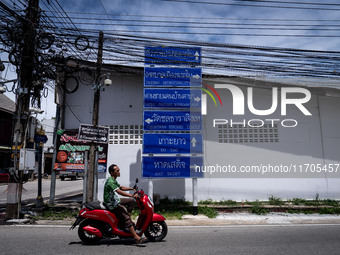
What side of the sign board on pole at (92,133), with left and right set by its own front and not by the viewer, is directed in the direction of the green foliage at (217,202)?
left

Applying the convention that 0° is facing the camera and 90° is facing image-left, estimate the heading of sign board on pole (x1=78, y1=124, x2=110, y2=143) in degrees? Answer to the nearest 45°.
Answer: approximately 0°

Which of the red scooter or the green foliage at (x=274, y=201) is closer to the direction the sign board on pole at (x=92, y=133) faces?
the red scooter

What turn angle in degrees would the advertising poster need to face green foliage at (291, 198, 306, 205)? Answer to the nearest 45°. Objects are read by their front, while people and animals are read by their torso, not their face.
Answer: approximately 45° to its left

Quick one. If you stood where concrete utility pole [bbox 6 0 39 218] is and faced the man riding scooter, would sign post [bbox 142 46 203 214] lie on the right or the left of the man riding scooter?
left

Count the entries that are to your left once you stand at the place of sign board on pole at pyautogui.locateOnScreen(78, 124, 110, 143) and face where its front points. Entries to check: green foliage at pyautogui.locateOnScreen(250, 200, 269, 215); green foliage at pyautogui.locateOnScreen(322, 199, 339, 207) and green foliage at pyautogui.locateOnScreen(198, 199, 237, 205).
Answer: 3

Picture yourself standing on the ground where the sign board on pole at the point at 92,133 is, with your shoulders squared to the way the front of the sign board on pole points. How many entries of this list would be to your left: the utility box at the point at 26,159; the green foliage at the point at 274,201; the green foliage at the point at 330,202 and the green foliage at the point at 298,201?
3

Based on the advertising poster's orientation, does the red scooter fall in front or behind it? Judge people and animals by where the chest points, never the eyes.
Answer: in front

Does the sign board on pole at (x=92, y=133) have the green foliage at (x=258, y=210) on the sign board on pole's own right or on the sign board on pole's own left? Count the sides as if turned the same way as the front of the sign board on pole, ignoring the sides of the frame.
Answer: on the sign board on pole's own left
